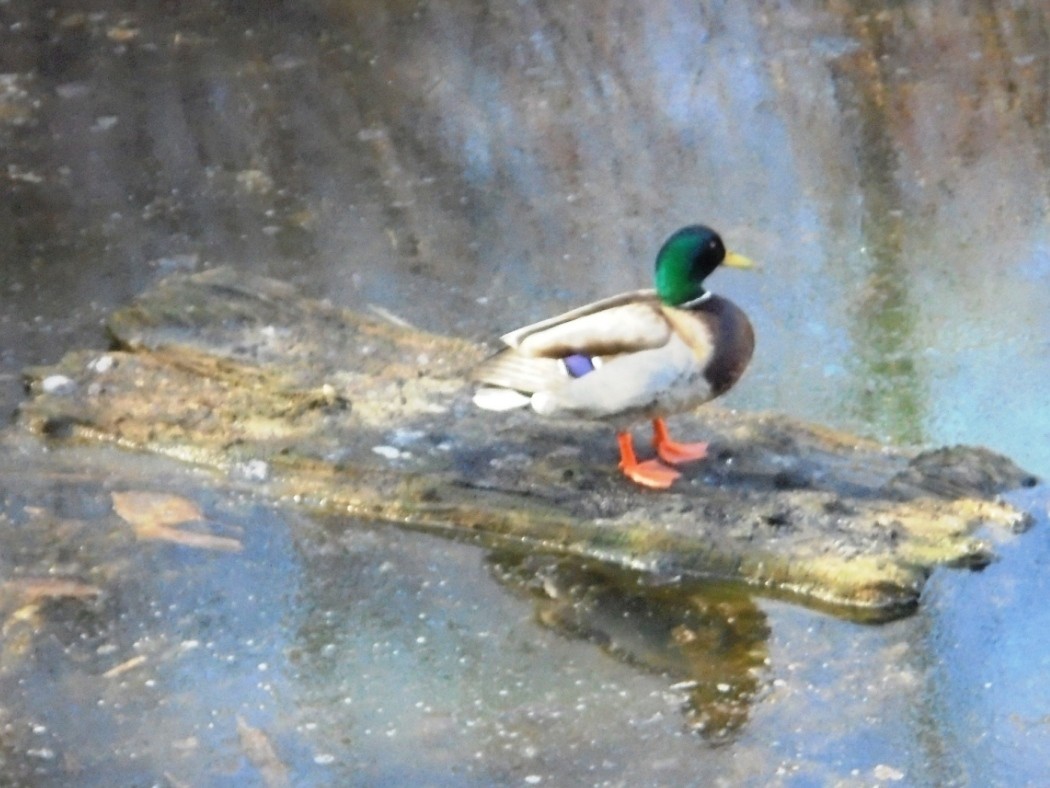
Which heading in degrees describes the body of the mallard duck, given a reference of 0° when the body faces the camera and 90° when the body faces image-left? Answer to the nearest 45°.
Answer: approximately 270°

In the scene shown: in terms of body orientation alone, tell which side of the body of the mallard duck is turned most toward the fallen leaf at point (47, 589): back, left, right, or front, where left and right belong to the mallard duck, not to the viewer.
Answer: back

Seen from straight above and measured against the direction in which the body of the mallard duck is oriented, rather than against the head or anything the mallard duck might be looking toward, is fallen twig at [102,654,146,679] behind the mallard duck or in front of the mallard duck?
behind

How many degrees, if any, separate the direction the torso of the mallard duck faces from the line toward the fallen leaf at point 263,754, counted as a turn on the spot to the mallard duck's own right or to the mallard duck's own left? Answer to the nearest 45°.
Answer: approximately 135° to the mallard duck's own right

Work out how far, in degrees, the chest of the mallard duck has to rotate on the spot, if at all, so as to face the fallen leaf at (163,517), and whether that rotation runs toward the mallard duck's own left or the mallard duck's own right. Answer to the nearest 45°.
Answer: approximately 180°
